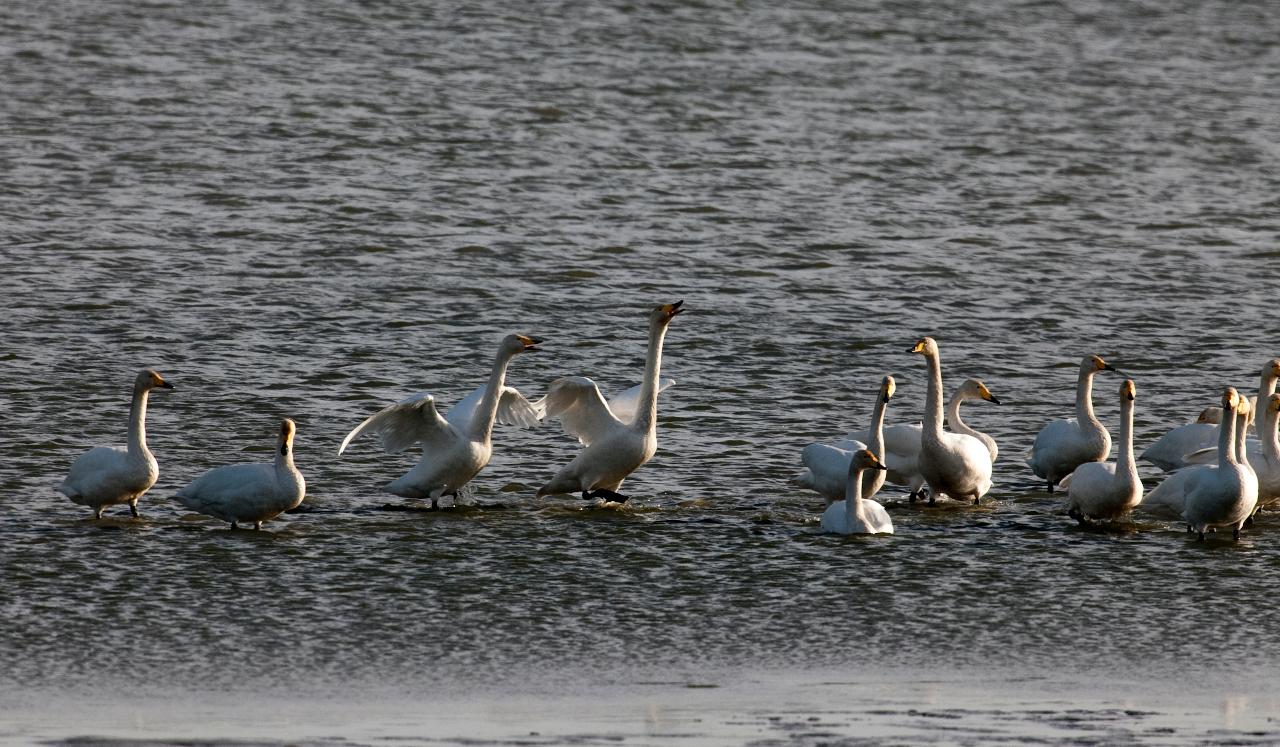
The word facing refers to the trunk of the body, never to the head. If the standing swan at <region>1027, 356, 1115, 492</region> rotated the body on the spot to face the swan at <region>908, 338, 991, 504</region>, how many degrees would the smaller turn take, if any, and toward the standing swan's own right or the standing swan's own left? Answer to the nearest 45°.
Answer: approximately 135° to the standing swan's own right

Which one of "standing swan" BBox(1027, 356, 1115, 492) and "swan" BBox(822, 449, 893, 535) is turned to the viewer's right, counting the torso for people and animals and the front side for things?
the standing swan

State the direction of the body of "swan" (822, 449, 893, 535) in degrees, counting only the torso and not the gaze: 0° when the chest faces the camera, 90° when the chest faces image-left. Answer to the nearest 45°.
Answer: approximately 0°

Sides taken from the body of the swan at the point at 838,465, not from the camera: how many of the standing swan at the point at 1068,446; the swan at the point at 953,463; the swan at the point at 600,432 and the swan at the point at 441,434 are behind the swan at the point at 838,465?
2

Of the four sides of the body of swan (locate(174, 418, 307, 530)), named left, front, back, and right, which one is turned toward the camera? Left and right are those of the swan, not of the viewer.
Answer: right

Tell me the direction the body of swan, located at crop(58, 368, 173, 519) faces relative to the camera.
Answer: to the viewer's right

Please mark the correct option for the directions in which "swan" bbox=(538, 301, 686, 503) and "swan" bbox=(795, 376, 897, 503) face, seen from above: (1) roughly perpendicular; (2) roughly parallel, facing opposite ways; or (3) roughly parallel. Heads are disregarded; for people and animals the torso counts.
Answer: roughly parallel

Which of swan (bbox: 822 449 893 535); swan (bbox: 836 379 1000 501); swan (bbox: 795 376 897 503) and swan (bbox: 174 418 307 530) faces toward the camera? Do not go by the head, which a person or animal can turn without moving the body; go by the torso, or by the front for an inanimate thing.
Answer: swan (bbox: 822 449 893 535)

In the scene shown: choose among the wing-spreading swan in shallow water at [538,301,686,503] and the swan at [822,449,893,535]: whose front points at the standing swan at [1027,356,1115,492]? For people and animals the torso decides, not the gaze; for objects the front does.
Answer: the wing-spreading swan in shallow water

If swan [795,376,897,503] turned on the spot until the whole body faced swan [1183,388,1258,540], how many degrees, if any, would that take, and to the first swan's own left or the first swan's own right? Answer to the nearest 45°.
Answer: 0° — it already faces it

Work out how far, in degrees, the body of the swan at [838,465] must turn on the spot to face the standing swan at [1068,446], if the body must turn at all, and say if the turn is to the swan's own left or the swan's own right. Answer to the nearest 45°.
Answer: approximately 45° to the swan's own left

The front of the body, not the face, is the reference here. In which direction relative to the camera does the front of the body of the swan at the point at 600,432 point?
to the viewer's right

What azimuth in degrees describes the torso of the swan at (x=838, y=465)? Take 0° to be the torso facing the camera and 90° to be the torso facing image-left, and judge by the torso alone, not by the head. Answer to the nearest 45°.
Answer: approximately 270°
